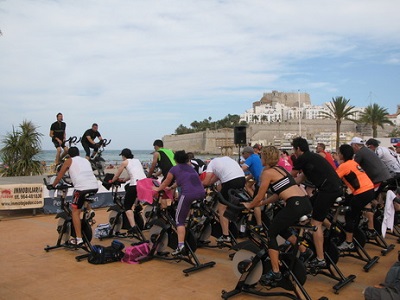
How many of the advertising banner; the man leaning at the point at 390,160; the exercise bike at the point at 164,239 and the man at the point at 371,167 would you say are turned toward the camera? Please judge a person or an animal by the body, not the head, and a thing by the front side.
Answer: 1

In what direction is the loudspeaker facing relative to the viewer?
toward the camera

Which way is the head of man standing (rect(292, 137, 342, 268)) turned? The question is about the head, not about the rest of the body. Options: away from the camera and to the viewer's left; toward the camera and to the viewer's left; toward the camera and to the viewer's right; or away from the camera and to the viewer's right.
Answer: away from the camera and to the viewer's left

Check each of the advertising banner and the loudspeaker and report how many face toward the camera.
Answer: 2

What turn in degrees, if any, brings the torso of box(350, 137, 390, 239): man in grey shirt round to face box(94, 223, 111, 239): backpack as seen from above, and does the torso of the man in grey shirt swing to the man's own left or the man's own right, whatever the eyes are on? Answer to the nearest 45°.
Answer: approximately 45° to the man's own left

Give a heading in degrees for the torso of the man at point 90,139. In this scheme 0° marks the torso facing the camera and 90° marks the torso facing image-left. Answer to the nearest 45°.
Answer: approximately 315°

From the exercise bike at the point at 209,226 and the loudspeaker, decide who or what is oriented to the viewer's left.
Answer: the exercise bike

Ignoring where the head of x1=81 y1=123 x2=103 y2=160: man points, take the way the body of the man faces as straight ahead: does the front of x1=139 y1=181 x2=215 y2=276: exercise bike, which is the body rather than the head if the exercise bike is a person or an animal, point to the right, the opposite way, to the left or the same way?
the opposite way

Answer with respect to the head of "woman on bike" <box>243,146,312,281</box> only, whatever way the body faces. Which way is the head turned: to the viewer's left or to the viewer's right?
to the viewer's left

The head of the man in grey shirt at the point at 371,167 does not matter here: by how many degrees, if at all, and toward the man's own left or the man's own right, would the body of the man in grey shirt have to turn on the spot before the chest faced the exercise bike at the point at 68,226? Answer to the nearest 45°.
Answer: approximately 45° to the man's own left

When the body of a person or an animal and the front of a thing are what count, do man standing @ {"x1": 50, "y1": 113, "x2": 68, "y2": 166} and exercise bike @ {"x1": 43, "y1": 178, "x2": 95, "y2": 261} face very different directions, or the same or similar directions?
very different directions

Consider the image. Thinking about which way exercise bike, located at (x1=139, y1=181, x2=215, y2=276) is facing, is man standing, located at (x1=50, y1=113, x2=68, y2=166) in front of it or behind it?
in front

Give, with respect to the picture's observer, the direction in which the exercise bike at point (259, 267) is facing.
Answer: facing to the left of the viewer

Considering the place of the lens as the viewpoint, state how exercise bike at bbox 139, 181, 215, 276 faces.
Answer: facing away from the viewer and to the left of the viewer

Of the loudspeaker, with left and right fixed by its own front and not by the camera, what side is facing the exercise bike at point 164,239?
front

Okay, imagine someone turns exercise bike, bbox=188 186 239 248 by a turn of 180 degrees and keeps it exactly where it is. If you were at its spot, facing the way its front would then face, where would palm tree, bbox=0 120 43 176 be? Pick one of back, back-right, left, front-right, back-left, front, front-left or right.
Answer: back-left

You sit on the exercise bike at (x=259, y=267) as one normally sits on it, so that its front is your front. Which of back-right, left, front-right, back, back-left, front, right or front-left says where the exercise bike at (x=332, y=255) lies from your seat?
back-right

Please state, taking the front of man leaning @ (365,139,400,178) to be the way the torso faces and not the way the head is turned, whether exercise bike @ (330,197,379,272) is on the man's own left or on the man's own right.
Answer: on the man's own left
